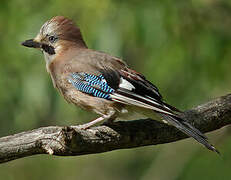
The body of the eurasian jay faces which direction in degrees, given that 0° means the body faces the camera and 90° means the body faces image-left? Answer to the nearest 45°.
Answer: approximately 90°
